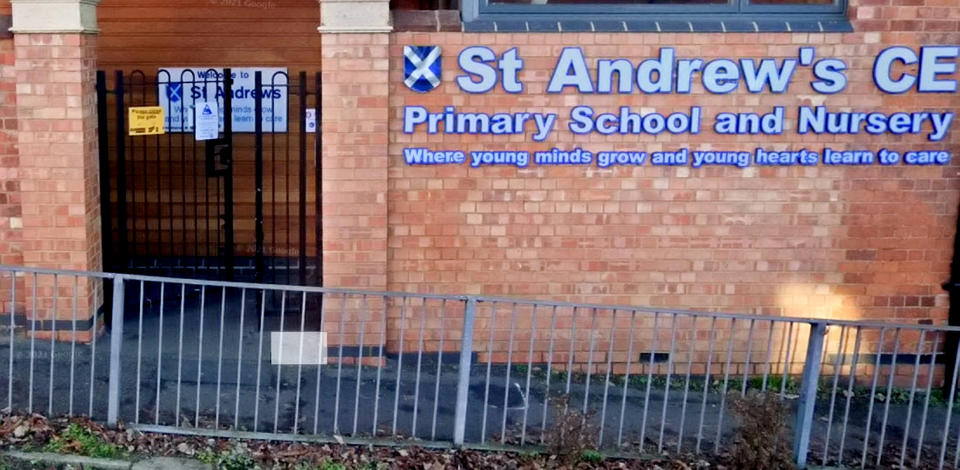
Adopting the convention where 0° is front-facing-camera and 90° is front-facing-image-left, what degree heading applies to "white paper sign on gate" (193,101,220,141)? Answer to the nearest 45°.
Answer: approximately 0°

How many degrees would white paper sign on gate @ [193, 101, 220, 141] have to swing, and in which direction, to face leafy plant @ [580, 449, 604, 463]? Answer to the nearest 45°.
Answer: approximately 45° to its left

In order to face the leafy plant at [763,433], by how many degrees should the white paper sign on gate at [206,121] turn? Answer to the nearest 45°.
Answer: approximately 45° to its left

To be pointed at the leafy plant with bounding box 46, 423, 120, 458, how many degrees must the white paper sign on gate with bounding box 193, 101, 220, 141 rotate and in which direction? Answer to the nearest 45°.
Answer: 0° — it already faces it

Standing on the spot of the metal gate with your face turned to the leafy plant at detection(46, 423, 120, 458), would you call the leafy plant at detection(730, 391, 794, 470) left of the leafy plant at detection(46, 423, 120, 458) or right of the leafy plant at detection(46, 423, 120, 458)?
left

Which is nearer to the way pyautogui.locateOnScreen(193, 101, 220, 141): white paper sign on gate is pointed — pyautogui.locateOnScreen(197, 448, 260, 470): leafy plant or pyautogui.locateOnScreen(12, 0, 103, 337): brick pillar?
the leafy plant

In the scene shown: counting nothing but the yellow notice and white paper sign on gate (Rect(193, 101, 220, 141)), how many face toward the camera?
2

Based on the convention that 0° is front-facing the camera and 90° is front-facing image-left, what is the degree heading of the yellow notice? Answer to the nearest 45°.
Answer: approximately 0°

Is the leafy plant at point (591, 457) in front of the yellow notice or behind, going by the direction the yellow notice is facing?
in front

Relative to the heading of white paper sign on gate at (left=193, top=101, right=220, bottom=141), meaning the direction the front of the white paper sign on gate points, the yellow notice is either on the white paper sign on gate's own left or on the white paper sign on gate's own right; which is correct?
on the white paper sign on gate's own right

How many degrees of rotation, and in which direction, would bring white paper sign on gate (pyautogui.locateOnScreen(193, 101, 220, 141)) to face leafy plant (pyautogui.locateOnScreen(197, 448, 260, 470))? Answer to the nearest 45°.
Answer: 0° — it already faces it
